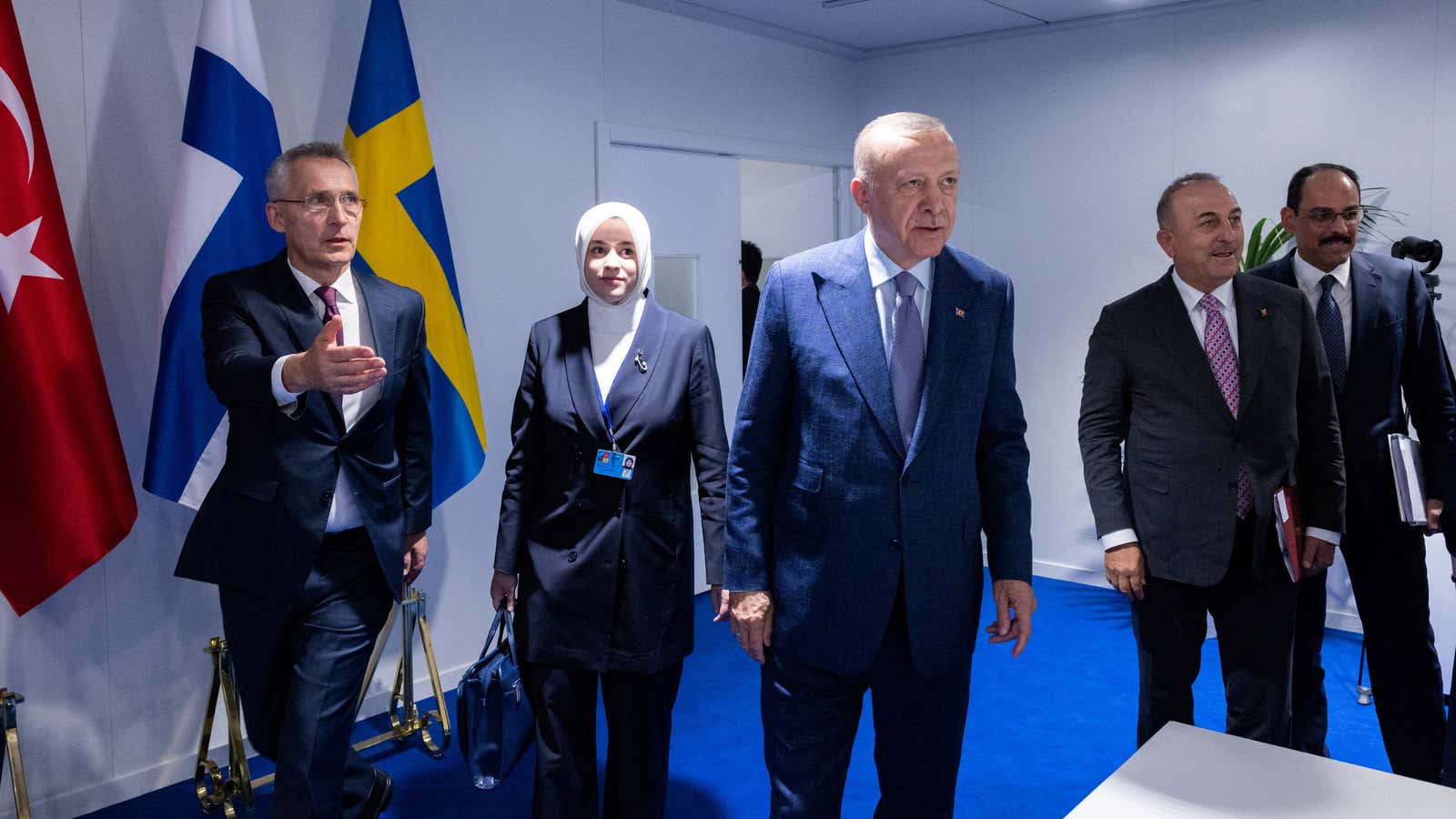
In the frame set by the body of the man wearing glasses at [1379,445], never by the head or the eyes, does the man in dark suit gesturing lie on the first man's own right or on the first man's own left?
on the first man's own right

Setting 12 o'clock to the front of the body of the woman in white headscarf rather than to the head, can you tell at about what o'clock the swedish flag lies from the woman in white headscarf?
The swedish flag is roughly at 5 o'clock from the woman in white headscarf.

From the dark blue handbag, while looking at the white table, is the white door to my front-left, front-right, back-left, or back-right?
back-left

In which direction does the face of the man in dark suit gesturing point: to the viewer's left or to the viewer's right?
to the viewer's right

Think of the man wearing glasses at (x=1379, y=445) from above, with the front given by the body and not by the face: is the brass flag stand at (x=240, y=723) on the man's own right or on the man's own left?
on the man's own right

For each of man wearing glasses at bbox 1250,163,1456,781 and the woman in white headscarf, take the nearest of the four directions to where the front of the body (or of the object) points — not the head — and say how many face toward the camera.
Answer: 2

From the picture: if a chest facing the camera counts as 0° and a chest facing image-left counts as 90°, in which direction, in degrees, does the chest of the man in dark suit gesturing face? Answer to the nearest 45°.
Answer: approximately 315°

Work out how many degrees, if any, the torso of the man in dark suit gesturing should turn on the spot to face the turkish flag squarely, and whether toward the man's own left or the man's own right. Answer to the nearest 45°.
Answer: approximately 180°

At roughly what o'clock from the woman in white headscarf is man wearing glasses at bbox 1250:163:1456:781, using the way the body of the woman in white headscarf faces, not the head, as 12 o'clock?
The man wearing glasses is roughly at 9 o'clock from the woman in white headscarf.
